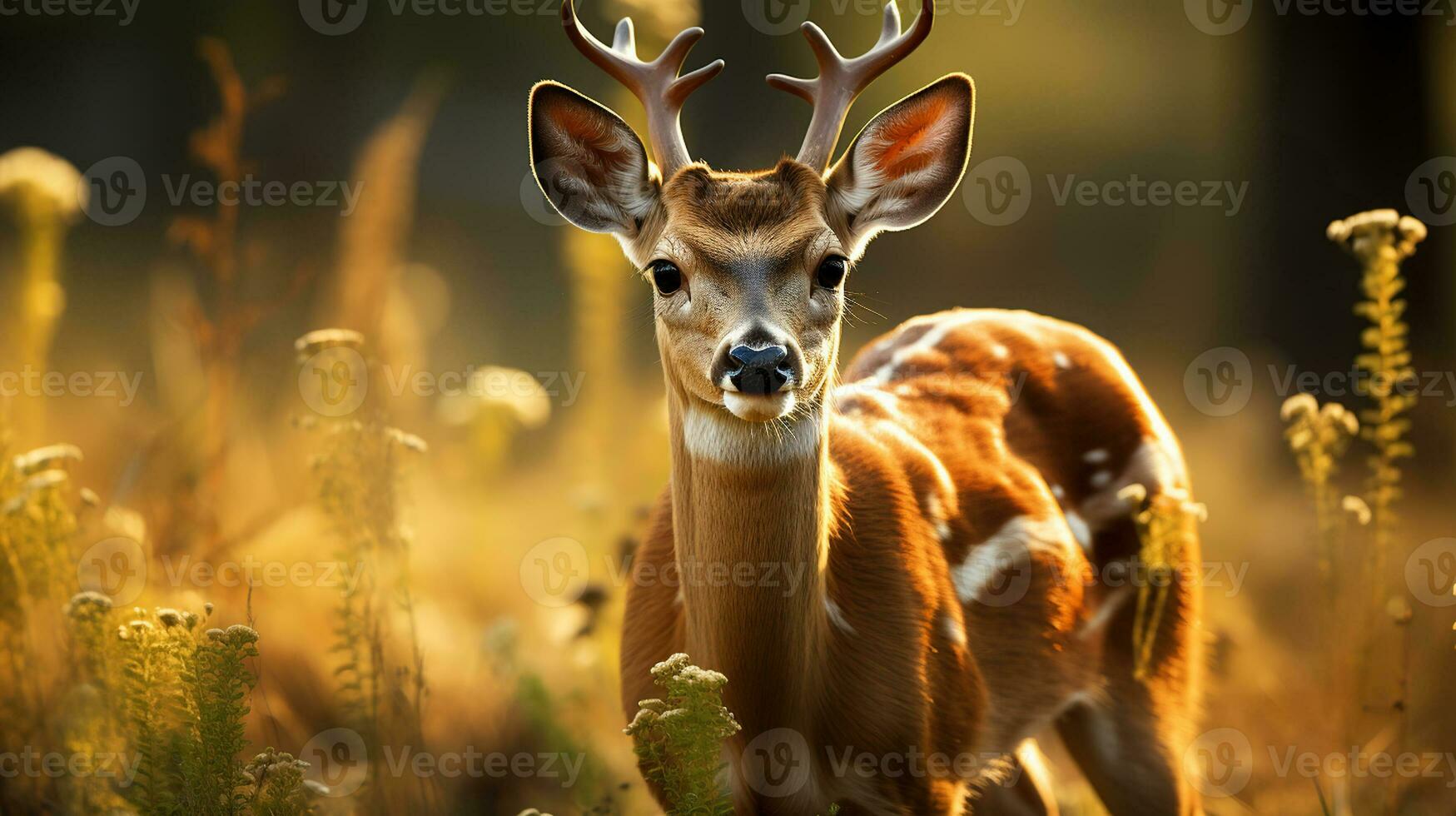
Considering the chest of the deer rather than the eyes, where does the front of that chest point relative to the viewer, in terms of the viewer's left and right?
facing the viewer and to the left of the viewer
